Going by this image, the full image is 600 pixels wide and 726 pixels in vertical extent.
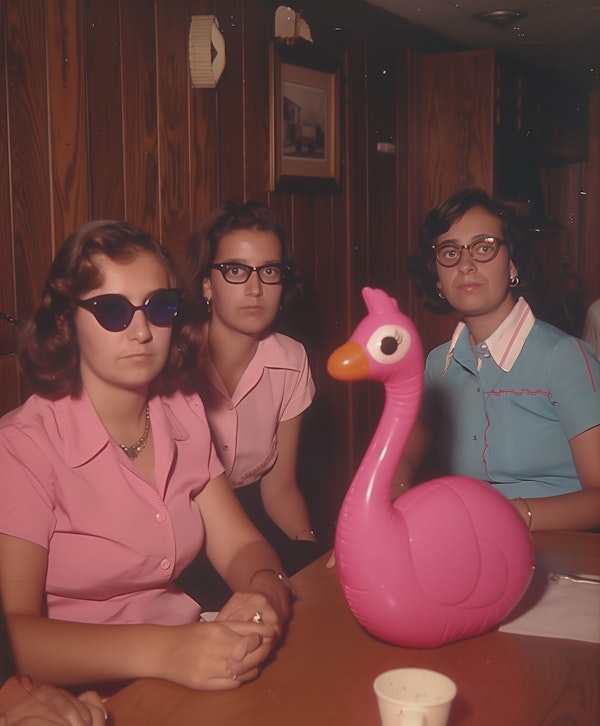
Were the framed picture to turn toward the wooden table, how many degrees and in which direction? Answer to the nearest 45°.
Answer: approximately 45° to its right

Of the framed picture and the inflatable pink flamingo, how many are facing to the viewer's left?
1

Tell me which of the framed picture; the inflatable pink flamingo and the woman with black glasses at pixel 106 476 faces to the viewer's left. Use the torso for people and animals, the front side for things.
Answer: the inflatable pink flamingo

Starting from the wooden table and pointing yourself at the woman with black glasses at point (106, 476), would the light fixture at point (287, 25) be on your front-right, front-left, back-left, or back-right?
front-right

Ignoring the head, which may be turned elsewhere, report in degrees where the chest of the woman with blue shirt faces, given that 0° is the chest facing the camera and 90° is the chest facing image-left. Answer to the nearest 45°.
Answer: approximately 45°

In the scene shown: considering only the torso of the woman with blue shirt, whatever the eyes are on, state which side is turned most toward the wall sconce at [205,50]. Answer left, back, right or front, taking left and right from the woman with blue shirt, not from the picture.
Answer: right

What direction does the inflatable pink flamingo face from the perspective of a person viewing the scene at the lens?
facing to the left of the viewer

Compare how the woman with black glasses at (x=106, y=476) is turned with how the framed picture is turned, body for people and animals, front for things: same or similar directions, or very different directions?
same or similar directions

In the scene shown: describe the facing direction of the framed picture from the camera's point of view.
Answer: facing the viewer and to the right of the viewer

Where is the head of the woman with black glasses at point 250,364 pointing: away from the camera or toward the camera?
toward the camera

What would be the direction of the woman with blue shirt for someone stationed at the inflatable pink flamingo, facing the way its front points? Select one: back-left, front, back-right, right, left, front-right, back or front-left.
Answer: right
